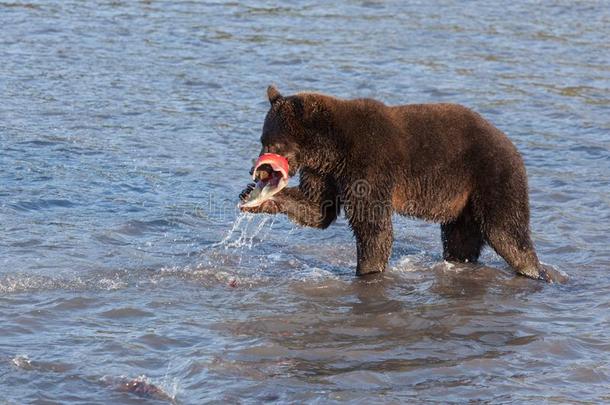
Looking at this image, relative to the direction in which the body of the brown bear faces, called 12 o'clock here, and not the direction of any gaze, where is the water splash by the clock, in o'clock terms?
The water splash is roughly at 1 o'clock from the brown bear.

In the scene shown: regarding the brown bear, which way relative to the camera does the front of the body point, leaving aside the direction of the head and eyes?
to the viewer's left
